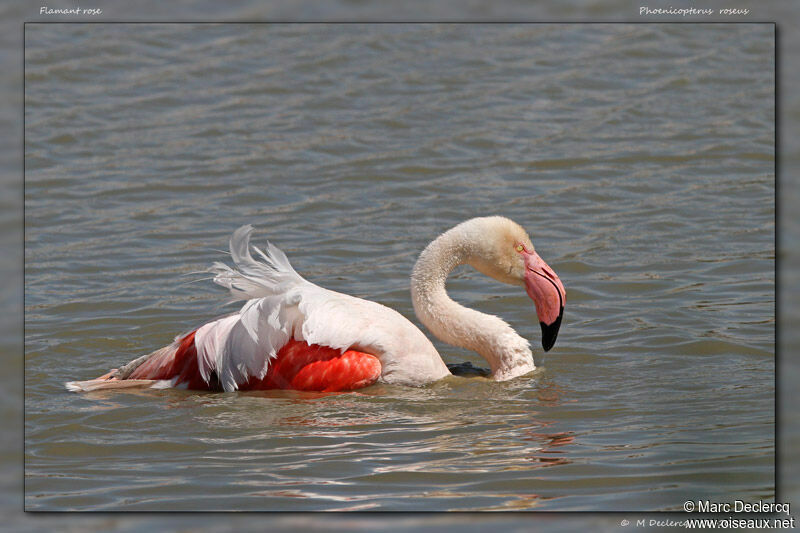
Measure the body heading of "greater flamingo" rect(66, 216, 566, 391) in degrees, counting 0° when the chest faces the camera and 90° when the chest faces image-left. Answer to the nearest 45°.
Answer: approximately 270°
